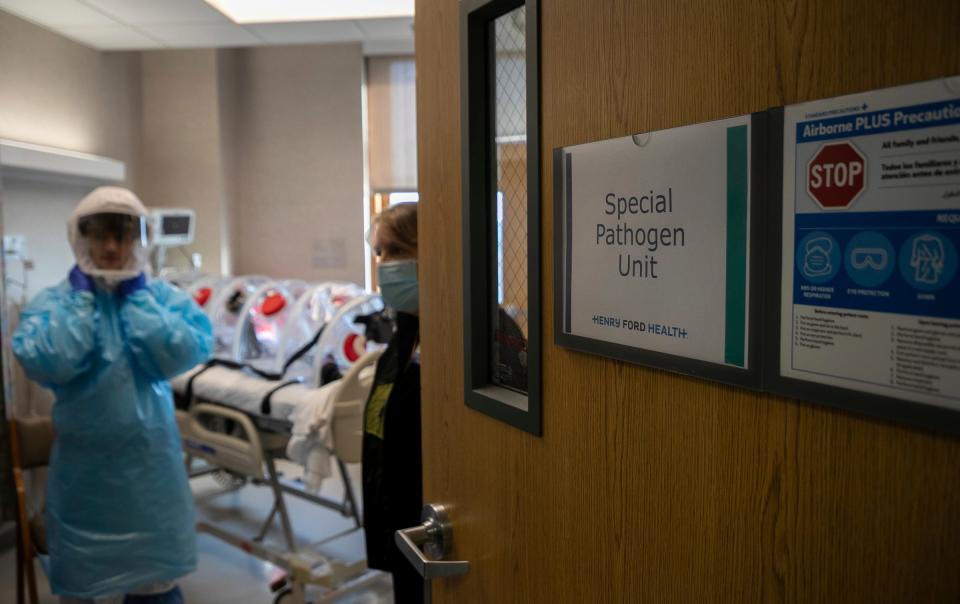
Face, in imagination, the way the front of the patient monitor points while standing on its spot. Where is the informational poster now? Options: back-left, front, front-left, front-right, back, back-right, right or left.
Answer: front

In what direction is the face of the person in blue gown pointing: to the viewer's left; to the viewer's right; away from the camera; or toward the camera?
toward the camera

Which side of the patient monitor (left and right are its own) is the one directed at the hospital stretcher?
front

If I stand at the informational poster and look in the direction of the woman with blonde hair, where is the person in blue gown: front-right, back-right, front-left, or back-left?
front-left

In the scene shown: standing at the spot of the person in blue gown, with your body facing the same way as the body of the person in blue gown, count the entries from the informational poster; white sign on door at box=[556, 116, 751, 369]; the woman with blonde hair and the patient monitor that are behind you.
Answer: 1

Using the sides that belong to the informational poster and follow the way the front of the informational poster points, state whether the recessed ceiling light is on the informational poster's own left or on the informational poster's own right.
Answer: on the informational poster's own right

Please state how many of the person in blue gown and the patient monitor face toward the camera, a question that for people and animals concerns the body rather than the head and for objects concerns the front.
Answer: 2

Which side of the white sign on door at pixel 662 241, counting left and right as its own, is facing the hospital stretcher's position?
right

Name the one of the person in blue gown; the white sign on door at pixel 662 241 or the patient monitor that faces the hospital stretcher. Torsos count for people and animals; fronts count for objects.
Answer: the patient monitor

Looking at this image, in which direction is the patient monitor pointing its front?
toward the camera

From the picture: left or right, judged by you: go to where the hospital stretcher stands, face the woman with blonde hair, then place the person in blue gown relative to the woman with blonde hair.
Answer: right

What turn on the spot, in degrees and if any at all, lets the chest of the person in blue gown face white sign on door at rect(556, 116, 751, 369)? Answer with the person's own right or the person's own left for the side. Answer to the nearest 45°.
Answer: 0° — they already face it

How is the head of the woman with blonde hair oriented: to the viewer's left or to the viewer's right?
to the viewer's left

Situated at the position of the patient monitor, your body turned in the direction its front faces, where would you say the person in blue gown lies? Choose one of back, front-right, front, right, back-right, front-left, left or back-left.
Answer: front

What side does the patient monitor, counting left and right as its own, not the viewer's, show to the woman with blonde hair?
front

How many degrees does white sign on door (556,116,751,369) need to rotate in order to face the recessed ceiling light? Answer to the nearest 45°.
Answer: approximately 90° to its right

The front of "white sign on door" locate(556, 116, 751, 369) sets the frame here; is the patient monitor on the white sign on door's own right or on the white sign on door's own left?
on the white sign on door's own right

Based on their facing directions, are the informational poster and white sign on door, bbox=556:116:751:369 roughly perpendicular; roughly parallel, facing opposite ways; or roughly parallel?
roughly parallel
